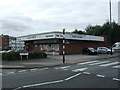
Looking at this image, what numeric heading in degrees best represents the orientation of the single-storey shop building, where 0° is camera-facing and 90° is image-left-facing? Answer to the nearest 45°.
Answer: approximately 45°
